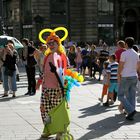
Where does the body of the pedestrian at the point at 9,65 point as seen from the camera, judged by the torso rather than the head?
toward the camera

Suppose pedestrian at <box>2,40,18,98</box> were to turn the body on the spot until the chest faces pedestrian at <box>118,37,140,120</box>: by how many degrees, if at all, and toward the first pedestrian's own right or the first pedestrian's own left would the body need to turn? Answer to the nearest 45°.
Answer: approximately 45° to the first pedestrian's own left

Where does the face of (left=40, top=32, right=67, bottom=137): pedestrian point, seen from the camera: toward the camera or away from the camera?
toward the camera

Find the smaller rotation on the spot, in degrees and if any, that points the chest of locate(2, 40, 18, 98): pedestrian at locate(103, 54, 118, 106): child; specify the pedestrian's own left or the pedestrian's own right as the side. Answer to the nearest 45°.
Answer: approximately 45° to the pedestrian's own left

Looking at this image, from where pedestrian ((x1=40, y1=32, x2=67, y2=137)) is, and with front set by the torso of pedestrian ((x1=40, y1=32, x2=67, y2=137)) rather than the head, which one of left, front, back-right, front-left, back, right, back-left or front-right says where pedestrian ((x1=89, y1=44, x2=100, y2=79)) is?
back-left

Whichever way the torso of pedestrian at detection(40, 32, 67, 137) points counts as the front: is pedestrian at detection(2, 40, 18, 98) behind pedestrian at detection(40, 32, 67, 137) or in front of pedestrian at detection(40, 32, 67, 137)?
behind

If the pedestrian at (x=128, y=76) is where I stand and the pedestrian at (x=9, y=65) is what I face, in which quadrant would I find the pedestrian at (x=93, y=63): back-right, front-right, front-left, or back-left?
front-right

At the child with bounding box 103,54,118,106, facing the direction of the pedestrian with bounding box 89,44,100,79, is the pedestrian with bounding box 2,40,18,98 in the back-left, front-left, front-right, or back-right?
front-left

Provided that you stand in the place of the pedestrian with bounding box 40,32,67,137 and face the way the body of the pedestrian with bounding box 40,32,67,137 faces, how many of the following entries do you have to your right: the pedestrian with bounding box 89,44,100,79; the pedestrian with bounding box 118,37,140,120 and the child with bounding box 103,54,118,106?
0

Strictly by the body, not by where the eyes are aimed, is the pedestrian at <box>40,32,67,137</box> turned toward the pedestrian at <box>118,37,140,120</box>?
no
